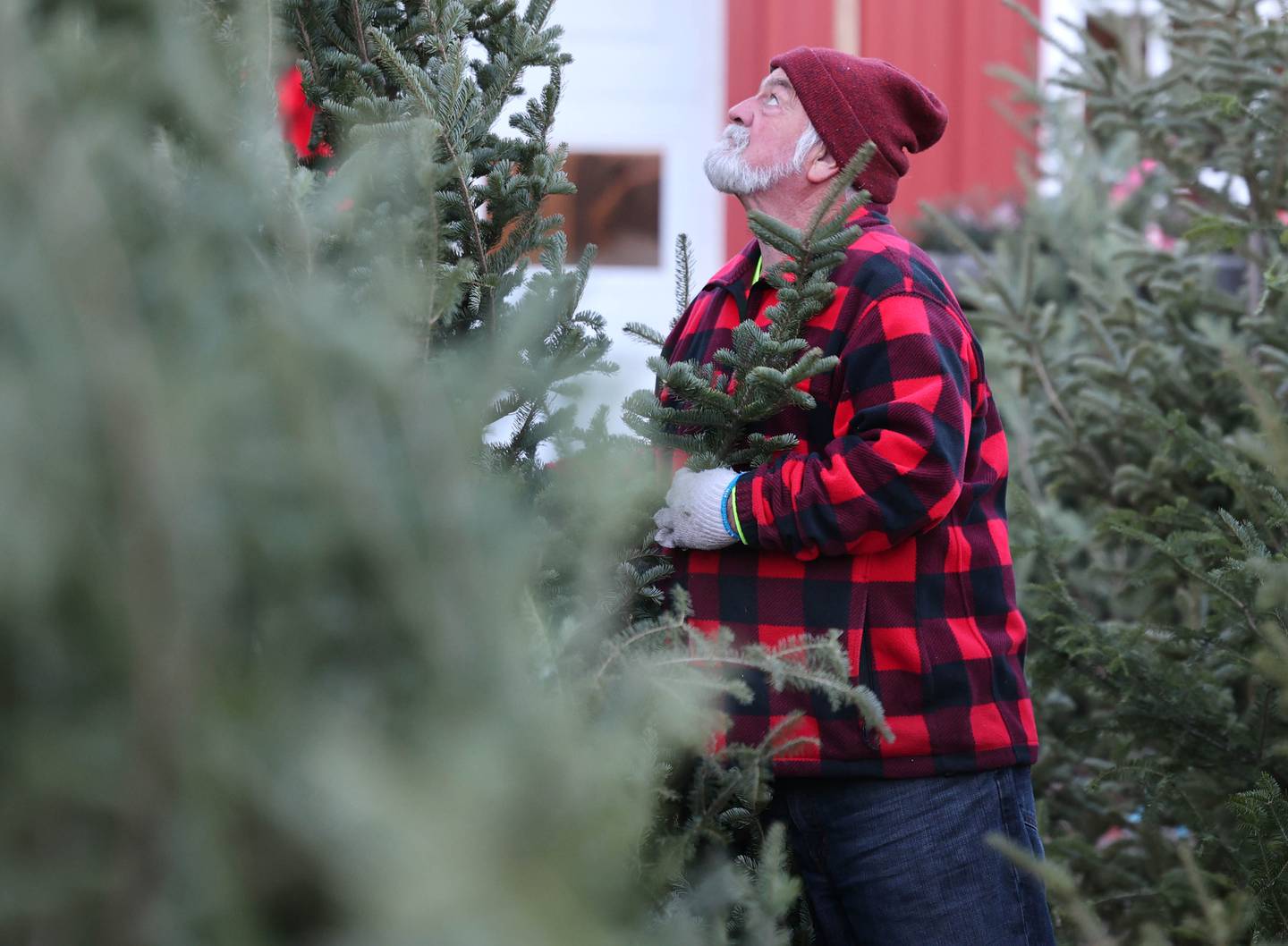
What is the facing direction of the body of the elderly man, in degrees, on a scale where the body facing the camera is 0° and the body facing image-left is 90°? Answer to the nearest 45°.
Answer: approximately 90°
